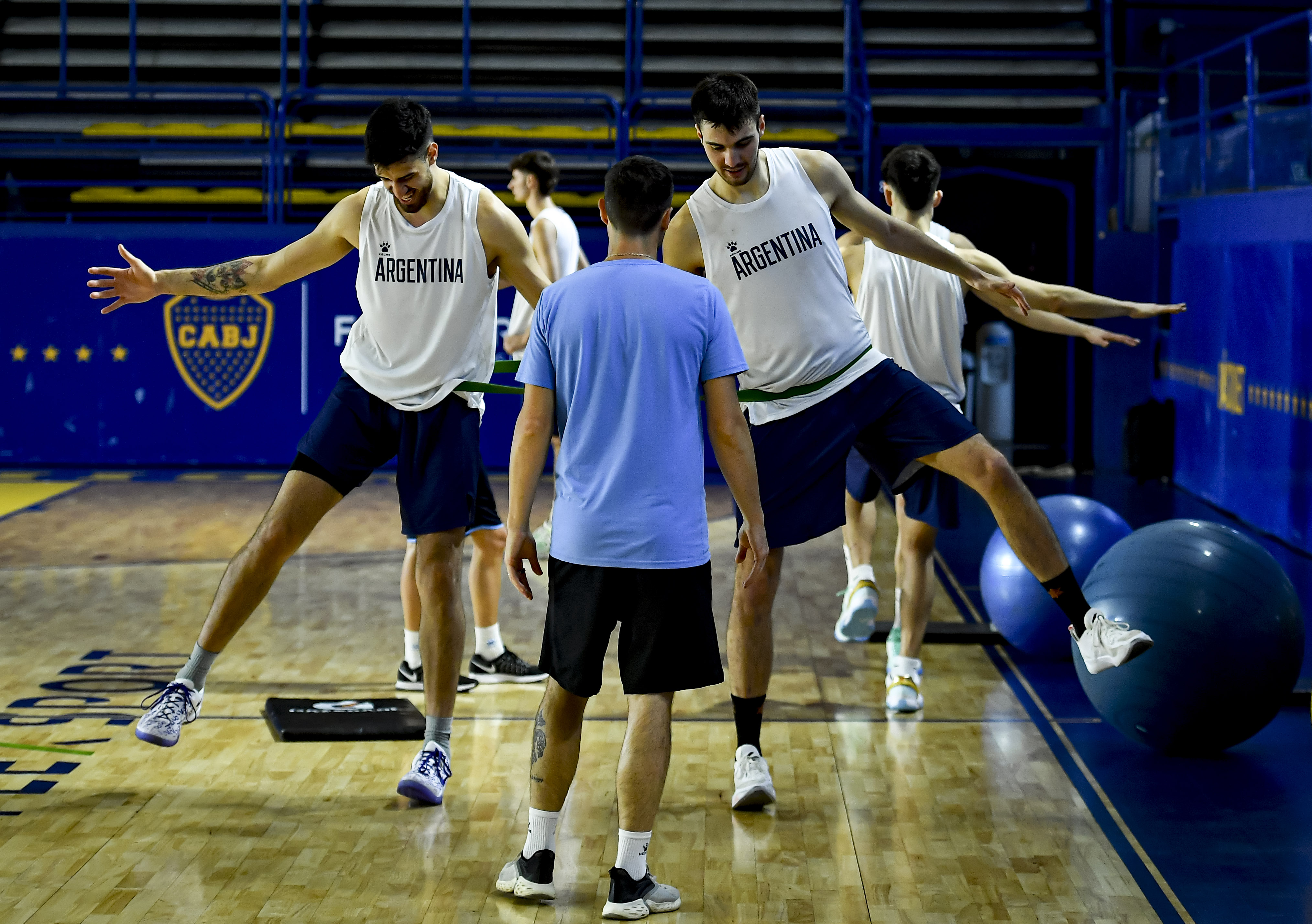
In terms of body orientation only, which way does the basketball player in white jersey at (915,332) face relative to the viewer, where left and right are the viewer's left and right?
facing away from the viewer

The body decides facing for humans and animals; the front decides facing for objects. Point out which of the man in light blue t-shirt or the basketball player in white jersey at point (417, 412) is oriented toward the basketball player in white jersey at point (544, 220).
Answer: the man in light blue t-shirt

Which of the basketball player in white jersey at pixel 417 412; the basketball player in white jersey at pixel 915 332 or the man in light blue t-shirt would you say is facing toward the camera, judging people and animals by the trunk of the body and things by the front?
the basketball player in white jersey at pixel 417 412

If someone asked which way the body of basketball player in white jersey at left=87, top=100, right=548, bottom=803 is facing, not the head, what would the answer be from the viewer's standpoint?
toward the camera

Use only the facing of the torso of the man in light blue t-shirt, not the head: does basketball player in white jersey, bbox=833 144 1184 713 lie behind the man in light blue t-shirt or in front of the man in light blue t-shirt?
in front

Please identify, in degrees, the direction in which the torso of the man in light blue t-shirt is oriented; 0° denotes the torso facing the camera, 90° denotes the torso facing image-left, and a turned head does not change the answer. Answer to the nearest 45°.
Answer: approximately 180°

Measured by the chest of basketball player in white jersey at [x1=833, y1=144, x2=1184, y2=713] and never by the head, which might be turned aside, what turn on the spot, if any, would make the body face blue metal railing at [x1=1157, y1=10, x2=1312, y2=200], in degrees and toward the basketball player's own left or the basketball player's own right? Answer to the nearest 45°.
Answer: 0° — they already face it

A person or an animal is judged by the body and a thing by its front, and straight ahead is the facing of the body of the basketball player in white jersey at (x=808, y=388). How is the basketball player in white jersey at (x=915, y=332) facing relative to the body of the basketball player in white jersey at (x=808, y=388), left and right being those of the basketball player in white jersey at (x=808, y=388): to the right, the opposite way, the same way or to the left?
the opposite way

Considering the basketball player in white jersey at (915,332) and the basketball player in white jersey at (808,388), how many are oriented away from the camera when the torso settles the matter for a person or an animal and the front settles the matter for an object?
1

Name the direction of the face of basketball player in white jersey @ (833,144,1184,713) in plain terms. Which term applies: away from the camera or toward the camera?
away from the camera

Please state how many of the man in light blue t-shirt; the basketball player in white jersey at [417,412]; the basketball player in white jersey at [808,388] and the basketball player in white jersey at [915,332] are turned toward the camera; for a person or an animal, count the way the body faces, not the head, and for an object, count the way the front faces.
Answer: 2

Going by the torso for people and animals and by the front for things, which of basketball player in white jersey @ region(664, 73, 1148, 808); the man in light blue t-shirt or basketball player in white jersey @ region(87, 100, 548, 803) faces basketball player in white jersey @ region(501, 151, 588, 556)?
the man in light blue t-shirt

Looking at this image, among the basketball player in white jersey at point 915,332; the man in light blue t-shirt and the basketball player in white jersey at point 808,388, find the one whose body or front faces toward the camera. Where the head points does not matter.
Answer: the basketball player in white jersey at point 808,388

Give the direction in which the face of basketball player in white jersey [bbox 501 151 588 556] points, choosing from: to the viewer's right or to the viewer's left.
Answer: to the viewer's left

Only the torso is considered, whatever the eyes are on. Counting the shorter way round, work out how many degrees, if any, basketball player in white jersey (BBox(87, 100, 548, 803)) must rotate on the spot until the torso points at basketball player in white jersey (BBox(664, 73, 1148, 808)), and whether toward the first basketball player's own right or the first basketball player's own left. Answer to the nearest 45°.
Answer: approximately 90° to the first basketball player's own left

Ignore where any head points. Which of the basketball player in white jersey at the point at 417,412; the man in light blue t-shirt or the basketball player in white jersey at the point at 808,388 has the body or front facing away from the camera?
the man in light blue t-shirt
